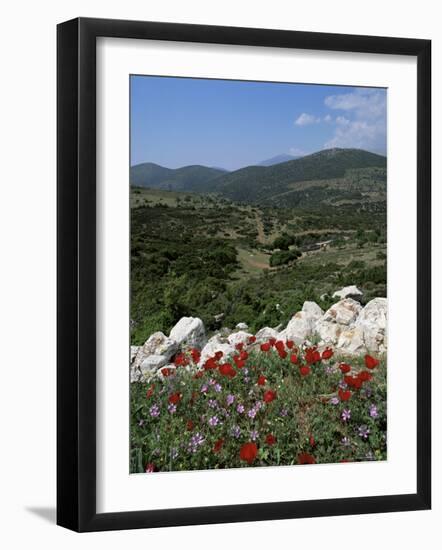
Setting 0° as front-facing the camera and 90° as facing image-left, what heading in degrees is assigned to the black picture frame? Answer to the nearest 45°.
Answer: approximately 315°
